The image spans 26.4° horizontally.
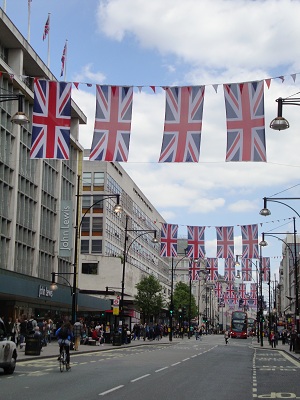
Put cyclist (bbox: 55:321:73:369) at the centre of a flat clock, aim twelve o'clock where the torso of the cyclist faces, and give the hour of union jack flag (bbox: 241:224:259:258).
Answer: The union jack flag is roughly at 1 o'clock from the cyclist.

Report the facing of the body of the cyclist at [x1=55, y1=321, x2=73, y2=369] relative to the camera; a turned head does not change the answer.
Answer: away from the camera
